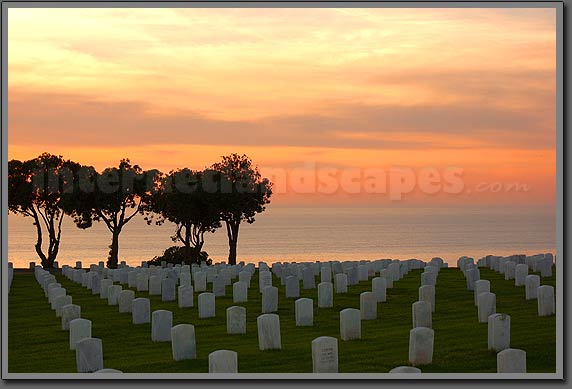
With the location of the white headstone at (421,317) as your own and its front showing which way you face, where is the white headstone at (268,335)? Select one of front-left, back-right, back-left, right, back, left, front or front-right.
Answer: front-right

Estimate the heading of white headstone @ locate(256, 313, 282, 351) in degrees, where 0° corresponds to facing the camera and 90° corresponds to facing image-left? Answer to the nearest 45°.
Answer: approximately 0°

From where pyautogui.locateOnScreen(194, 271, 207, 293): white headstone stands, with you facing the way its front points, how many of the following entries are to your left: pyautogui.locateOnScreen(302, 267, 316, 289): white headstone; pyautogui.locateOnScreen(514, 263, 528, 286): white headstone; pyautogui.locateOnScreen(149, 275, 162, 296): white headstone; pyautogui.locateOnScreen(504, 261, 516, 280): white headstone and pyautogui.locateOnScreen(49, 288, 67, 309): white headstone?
3

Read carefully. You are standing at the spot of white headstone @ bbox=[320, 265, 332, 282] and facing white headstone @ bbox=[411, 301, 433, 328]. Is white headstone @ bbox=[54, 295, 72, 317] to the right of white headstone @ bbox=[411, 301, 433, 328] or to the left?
right

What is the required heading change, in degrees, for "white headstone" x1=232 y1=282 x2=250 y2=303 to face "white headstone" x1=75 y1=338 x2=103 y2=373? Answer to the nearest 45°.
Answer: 0° — it already faces it

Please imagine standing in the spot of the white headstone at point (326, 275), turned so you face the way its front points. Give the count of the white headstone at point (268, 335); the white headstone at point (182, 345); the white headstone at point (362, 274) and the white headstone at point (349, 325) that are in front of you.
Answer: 3

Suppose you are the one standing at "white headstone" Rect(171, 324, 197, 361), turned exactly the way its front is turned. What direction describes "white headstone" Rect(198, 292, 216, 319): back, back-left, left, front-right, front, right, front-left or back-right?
back

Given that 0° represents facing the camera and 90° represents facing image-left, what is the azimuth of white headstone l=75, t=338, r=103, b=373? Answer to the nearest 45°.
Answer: approximately 0°

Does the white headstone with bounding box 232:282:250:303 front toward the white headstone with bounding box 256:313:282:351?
yes
